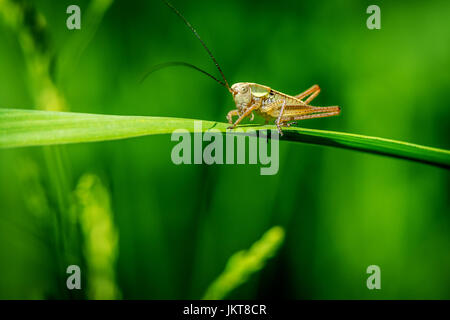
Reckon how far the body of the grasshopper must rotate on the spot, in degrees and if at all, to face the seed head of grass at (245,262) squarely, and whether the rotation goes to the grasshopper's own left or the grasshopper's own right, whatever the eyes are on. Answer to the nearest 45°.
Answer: approximately 90° to the grasshopper's own left

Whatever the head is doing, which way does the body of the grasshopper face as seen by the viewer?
to the viewer's left
